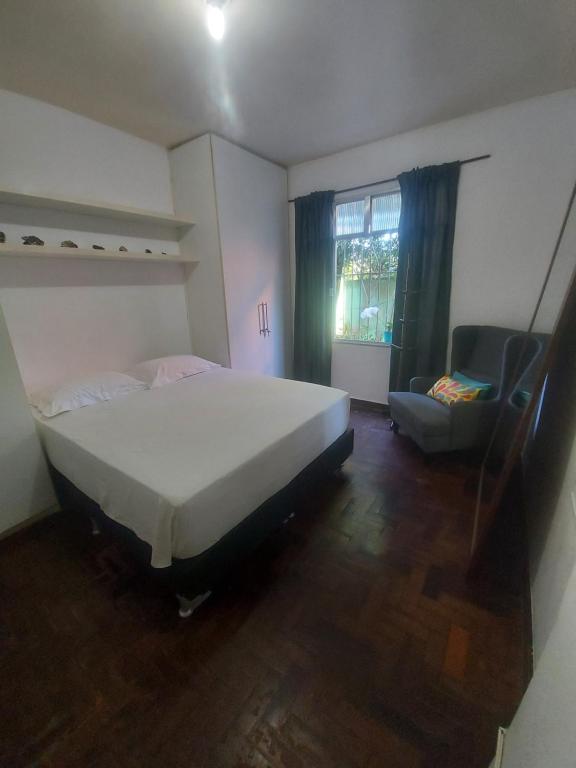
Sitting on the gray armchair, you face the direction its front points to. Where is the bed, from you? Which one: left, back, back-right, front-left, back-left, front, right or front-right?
front

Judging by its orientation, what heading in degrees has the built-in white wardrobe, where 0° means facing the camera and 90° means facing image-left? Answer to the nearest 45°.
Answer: approximately 315°

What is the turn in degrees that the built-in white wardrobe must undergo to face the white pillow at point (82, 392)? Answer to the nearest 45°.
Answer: approximately 90° to its right

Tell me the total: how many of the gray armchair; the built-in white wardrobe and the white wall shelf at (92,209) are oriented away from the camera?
0

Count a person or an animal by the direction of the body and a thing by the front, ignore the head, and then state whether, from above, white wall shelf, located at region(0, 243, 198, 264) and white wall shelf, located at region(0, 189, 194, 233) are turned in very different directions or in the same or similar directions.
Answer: same or similar directions

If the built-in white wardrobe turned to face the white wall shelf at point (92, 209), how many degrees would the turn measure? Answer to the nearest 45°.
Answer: approximately 90° to its right

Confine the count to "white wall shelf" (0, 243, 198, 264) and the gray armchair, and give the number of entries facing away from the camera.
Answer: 0

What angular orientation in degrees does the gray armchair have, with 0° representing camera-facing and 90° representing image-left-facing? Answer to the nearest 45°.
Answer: approximately 45°

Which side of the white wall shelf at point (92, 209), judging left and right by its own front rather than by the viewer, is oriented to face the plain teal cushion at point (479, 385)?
front

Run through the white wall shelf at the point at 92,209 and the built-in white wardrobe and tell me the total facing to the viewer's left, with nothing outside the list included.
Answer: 0

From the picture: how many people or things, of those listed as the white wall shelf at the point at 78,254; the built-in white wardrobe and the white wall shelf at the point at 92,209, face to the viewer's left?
0

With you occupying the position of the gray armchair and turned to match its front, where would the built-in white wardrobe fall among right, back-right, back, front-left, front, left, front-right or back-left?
front-right

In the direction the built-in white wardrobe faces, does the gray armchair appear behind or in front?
in front

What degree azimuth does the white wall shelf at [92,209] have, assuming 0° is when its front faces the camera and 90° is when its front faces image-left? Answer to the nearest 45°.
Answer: approximately 315°

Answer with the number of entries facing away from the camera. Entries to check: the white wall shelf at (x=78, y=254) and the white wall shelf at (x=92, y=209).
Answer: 0

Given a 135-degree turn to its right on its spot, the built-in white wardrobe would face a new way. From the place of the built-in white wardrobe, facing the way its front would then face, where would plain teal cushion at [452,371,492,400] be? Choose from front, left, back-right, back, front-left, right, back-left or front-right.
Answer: back-left
